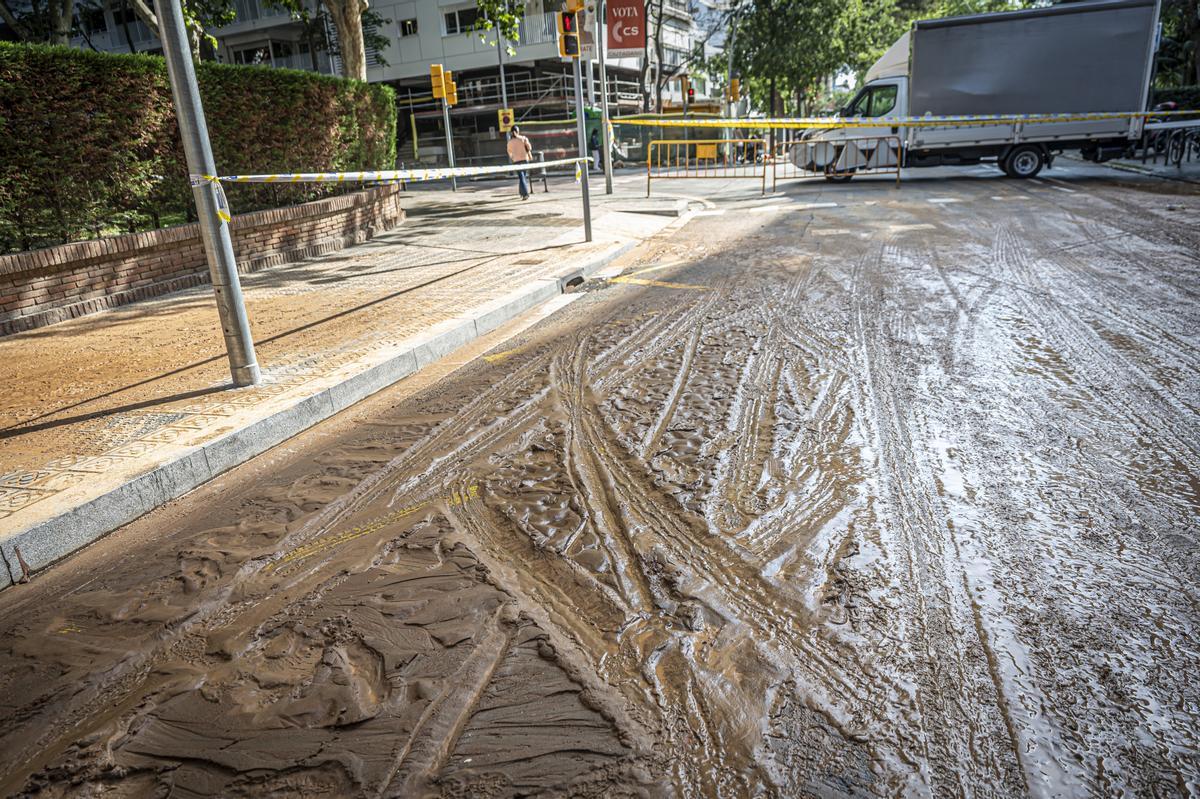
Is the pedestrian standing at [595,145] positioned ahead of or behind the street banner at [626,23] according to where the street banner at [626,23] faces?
behind

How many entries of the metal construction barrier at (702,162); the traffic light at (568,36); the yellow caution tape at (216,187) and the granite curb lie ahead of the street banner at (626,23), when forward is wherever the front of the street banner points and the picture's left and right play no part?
3

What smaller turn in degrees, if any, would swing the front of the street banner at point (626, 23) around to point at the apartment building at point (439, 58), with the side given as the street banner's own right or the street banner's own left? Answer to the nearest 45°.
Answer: approximately 135° to the street banner's own right

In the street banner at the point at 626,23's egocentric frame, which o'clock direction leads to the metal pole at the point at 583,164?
The metal pole is roughly at 12 o'clock from the street banner.

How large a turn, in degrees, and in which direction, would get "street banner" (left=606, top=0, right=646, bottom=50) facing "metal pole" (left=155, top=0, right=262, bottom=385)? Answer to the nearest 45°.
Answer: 0° — it already faces it

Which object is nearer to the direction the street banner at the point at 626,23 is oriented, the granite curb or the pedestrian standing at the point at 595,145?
the granite curb

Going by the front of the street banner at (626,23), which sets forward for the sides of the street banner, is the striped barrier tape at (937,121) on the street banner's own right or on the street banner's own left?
on the street banner's own left

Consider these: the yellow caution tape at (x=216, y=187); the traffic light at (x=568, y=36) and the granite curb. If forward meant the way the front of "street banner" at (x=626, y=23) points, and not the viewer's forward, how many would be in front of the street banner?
3

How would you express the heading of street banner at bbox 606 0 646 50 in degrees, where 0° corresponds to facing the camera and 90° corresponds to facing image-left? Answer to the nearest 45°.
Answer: approximately 0°
